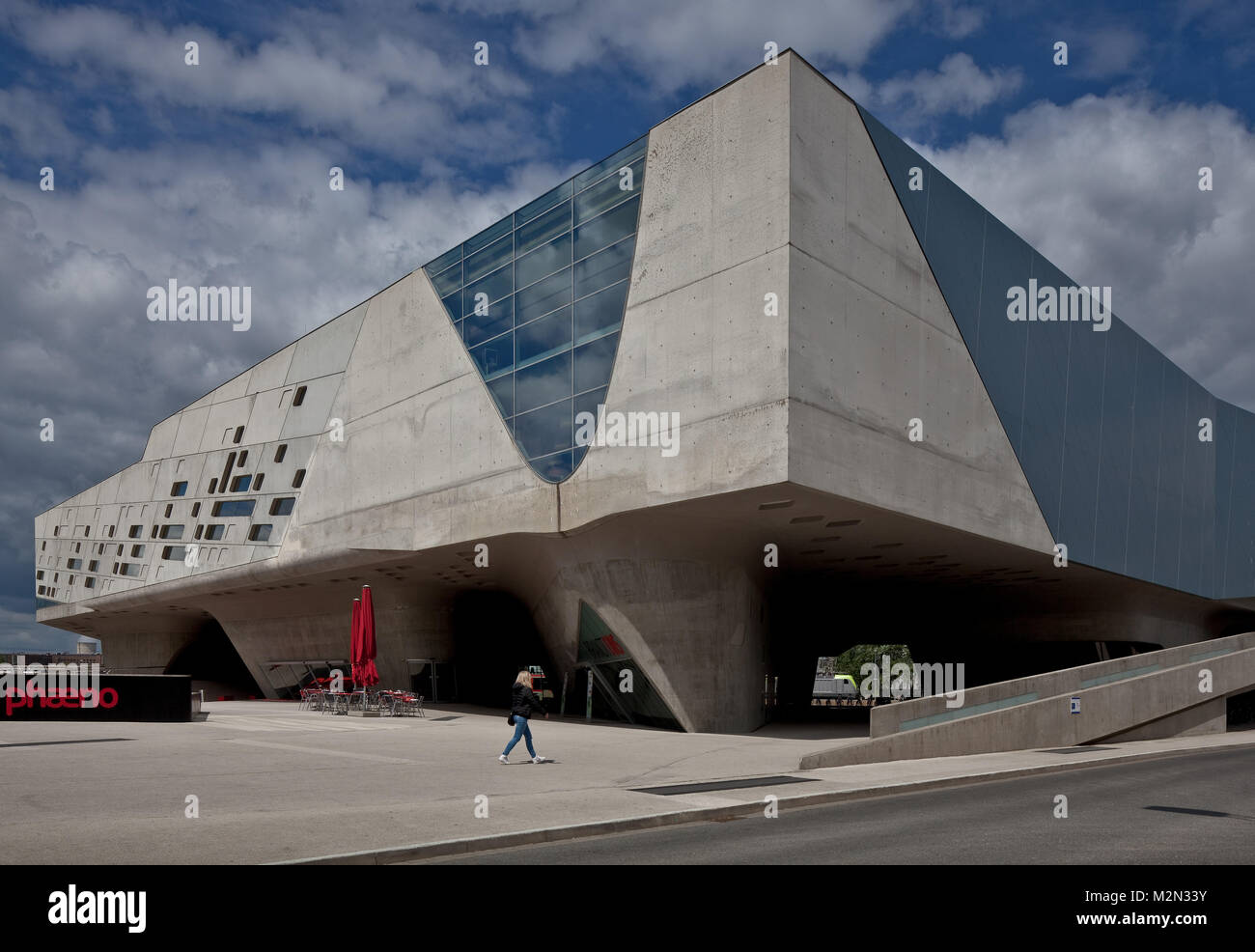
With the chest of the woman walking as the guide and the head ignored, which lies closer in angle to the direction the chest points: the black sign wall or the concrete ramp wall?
the concrete ramp wall

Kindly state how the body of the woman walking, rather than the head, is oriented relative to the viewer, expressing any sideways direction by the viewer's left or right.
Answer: facing to the right of the viewer

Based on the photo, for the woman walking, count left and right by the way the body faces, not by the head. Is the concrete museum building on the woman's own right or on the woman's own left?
on the woman's own left

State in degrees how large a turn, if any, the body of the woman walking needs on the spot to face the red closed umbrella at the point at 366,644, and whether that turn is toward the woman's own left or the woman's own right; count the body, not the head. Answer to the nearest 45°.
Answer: approximately 90° to the woman's own left

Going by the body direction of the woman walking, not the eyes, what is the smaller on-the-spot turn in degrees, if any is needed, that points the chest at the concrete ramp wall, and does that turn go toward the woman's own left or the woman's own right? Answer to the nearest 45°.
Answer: approximately 45° to the woman's own left
